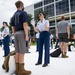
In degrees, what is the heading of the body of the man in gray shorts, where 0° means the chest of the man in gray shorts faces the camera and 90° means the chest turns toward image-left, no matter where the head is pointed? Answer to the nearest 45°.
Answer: approximately 225°
